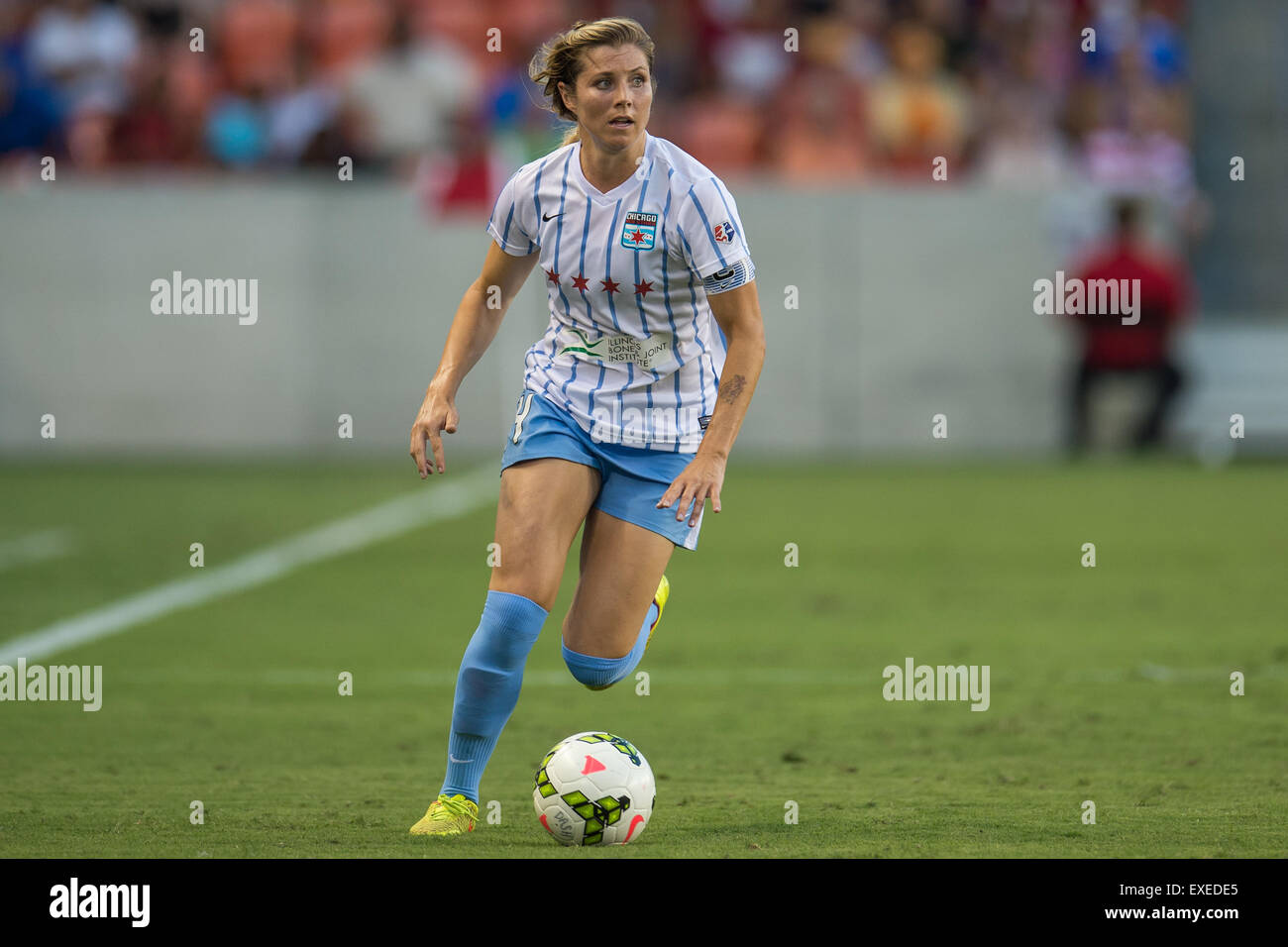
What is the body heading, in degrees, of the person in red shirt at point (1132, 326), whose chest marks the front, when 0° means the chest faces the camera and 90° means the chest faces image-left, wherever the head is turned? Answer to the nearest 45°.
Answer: approximately 0°

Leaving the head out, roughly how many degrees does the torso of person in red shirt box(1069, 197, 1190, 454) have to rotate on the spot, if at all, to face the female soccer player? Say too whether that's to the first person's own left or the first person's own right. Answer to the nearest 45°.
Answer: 0° — they already face them

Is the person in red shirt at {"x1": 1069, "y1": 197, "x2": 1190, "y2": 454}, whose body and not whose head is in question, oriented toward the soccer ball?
yes
